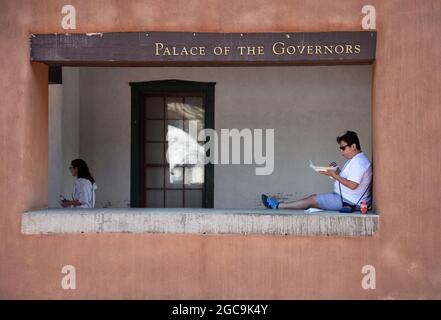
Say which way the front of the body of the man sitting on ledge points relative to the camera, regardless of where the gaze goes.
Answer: to the viewer's left

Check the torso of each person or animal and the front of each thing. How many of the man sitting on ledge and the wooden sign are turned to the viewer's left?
1

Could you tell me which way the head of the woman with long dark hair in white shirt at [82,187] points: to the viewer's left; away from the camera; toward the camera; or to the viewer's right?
to the viewer's left

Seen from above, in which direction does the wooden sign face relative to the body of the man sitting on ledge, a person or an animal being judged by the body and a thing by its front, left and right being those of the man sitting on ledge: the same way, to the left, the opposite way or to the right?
to the left

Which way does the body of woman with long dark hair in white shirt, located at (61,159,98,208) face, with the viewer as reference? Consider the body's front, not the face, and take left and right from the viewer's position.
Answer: facing to the left of the viewer

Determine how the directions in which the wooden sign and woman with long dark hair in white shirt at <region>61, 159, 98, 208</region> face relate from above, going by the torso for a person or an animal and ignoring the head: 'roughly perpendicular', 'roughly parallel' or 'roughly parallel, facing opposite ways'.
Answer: roughly perpendicular

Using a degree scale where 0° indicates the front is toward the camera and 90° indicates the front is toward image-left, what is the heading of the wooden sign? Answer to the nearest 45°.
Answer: approximately 0°

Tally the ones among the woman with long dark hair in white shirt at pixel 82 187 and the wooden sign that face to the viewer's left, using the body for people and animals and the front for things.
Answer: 1

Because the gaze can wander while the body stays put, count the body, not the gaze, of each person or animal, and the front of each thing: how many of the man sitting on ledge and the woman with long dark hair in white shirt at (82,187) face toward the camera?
0

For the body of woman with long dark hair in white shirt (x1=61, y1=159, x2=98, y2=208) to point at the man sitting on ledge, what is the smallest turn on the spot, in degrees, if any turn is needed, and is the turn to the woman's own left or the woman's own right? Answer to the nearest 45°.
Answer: approximately 135° to the woman's own left

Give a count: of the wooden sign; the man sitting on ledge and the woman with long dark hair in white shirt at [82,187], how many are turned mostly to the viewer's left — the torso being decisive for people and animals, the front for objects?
2

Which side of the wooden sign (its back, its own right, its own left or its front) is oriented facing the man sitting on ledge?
left
